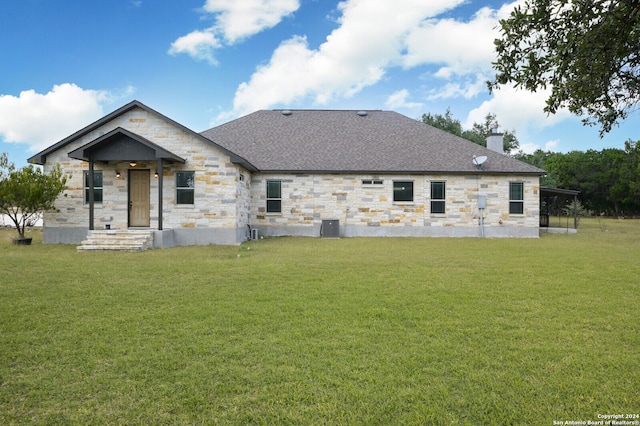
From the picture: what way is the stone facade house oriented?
toward the camera

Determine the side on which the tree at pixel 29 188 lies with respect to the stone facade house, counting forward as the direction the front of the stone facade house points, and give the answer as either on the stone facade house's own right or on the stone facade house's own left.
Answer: on the stone facade house's own right

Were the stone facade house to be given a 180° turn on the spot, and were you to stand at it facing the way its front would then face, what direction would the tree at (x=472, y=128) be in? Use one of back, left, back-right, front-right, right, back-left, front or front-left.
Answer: front-right
